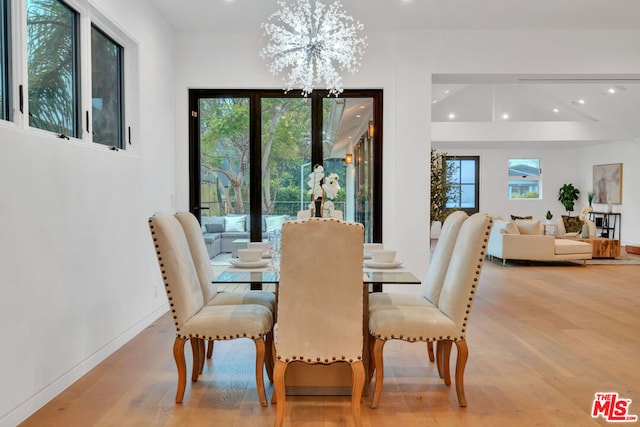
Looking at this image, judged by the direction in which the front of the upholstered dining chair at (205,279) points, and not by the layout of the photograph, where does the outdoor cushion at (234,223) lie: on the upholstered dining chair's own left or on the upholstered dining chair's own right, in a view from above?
on the upholstered dining chair's own left

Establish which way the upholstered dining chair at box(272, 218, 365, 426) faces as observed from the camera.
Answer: facing away from the viewer

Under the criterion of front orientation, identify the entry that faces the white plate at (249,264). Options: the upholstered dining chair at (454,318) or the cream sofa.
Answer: the upholstered dining chair

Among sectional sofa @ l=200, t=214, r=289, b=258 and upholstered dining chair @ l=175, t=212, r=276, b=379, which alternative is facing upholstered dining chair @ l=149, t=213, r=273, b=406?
the sectional sofa

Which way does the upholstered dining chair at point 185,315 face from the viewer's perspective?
to the viewer's right

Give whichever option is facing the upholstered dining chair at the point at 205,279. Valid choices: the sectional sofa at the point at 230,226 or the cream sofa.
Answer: the sectional sofa

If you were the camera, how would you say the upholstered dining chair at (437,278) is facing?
facing to the left of the viewer

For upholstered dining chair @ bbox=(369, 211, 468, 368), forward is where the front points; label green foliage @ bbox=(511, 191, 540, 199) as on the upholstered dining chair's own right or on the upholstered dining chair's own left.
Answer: on the upholstered dining chair's own right

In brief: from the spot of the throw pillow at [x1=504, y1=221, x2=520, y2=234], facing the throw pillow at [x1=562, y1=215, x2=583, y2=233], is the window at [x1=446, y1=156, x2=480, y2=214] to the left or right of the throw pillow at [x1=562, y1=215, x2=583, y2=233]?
left

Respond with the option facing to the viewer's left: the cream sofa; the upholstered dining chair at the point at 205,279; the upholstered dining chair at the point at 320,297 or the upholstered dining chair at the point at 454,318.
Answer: the upholstered dining chair at the point at 454,318

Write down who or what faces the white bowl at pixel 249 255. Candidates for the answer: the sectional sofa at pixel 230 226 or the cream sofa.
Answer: the sectional sofa

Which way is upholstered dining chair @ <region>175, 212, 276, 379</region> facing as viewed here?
to the viewer's right
